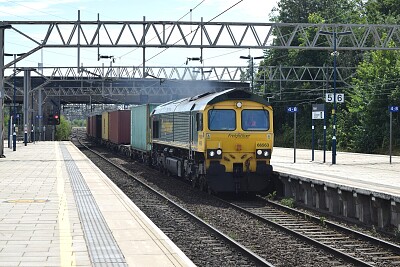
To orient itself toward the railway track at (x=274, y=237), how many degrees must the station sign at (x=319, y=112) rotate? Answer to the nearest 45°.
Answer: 0° — it already faces it

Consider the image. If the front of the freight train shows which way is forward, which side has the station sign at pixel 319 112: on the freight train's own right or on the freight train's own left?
on the freight train's own left

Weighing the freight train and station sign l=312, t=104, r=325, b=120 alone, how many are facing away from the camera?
0

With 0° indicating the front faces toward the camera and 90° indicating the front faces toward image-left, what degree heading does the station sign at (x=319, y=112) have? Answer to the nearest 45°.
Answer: approximately 0°

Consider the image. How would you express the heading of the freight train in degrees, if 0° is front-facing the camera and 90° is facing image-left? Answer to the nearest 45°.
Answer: approximately 315°

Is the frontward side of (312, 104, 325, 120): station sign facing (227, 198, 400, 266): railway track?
yes

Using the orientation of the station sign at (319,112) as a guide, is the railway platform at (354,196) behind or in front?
in front
